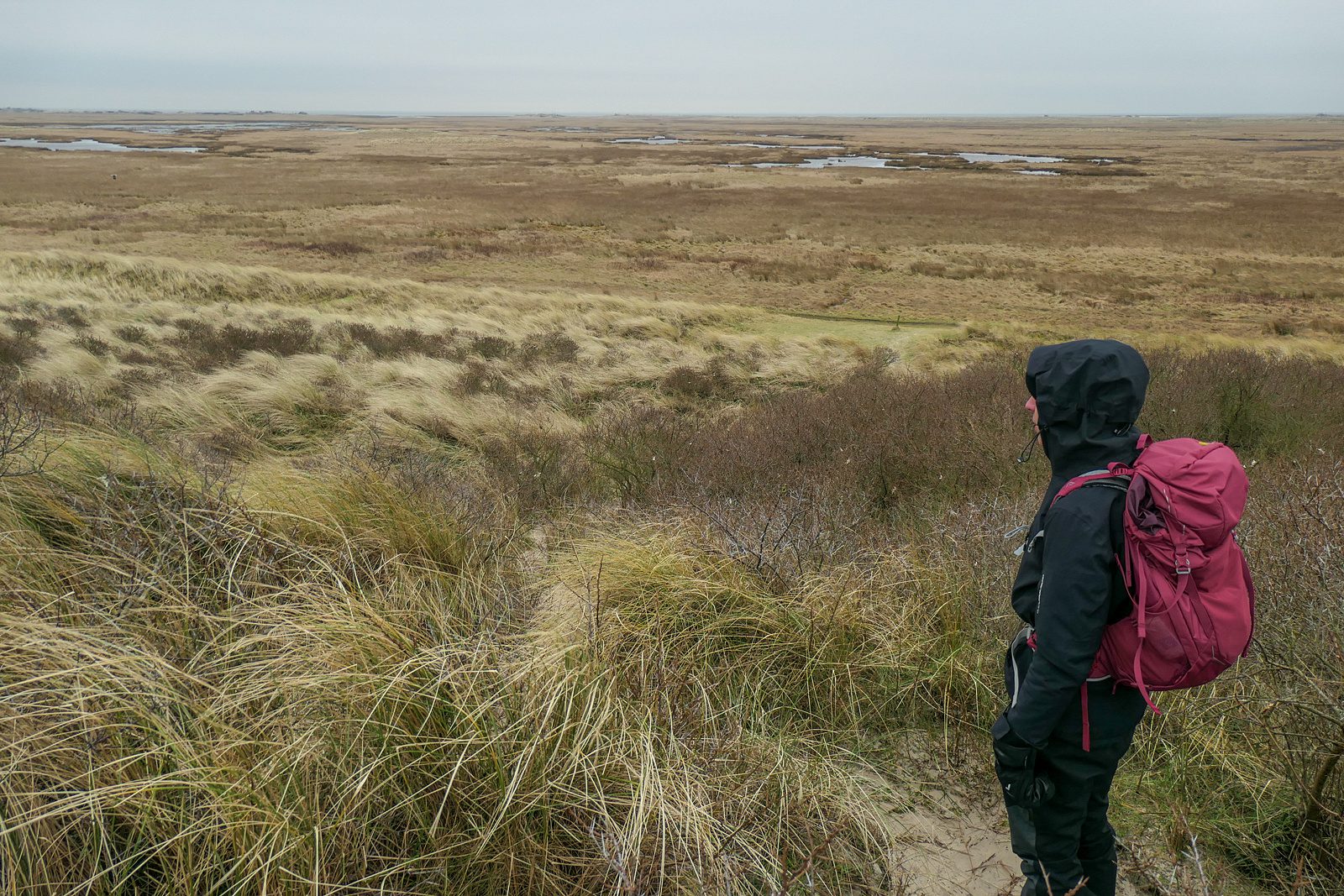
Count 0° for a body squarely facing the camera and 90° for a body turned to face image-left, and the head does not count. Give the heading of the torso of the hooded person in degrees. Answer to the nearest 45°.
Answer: approximately 90°
